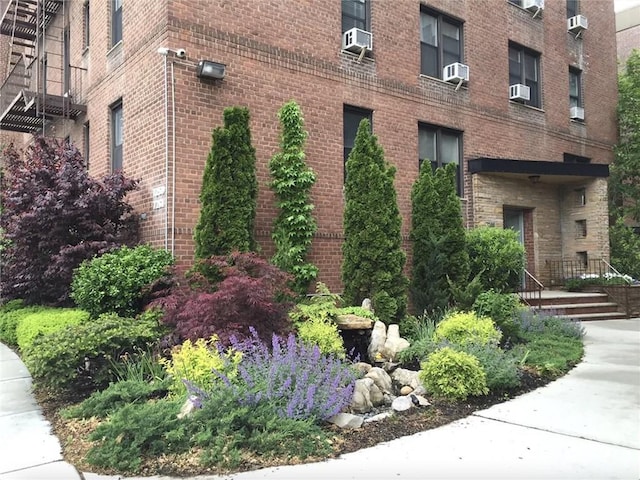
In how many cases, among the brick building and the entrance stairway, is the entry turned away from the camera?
0

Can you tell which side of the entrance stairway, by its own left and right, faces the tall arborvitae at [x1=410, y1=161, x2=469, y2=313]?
right

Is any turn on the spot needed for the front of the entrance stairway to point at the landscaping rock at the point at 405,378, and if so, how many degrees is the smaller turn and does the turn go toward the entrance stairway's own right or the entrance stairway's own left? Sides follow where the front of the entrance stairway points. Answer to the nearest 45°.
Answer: approximately 45° to the entrance stairway's own right

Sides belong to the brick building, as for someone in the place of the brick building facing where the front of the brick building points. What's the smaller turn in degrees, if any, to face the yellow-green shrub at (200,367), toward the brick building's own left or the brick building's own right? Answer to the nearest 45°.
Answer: approximately 45° to the brick building's own right

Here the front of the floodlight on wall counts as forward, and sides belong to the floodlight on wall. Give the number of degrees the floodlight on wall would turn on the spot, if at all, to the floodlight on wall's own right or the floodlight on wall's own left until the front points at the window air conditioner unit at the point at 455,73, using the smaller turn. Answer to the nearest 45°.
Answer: approximately 90° to the floodlight on wall's own left

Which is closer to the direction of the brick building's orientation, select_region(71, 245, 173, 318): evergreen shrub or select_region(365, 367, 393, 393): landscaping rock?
the landscaping rock

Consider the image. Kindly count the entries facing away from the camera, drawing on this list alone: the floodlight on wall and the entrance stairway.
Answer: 0
